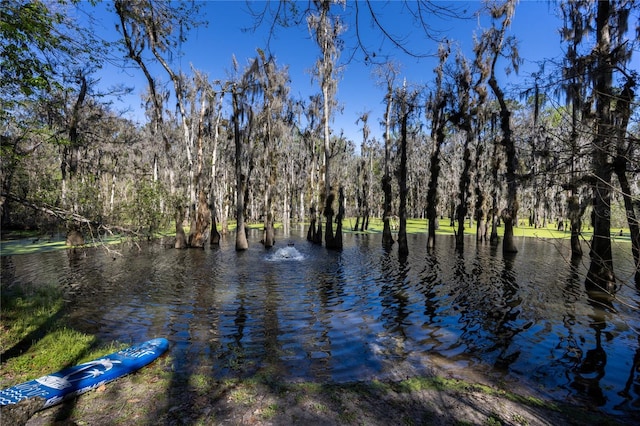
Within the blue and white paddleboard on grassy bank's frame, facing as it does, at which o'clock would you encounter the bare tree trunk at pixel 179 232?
The bare tree trunk is roughly at 11 o'clock from the blue and white paddleboard on grassy bank.

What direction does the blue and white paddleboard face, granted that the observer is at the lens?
facing away from the viewer and to the right of the viewer
